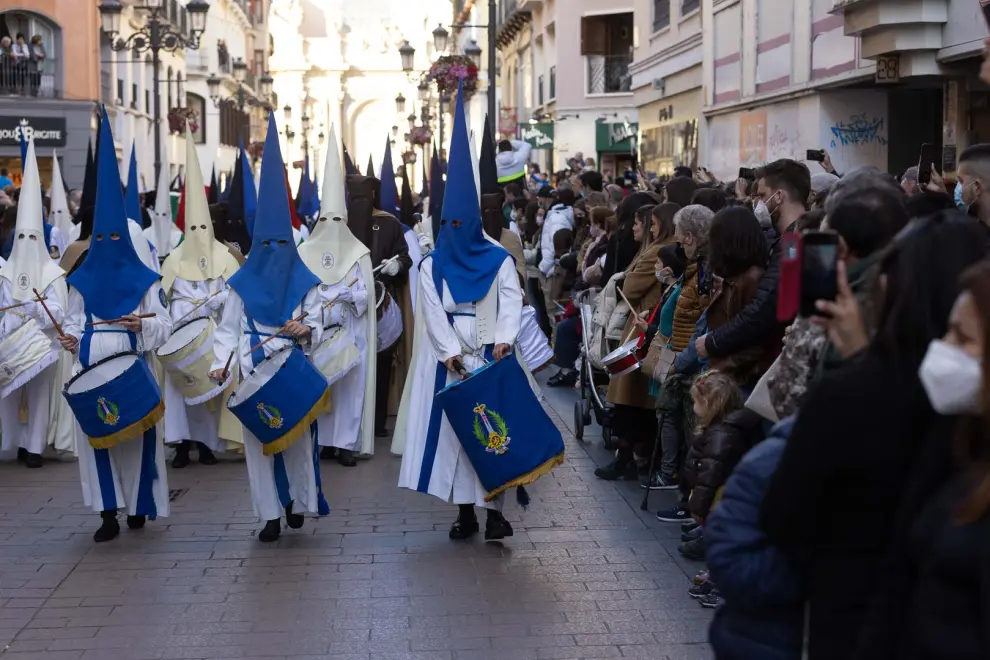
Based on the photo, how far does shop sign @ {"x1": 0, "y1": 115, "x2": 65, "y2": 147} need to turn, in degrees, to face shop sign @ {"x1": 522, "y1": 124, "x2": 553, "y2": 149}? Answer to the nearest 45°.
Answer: approximately 135° to its left

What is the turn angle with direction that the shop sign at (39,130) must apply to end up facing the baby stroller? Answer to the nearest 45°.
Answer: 0° — it already faces it
